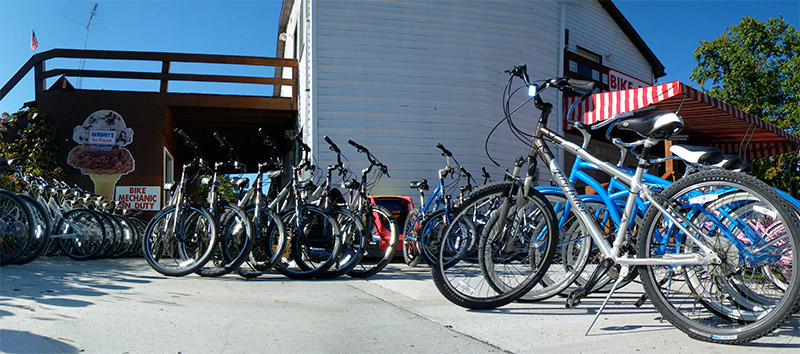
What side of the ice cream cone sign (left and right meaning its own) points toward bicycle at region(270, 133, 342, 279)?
front

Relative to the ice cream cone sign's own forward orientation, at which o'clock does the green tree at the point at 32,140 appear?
The green tree is roughly at 3 o'clock from the ice cream cone sign.

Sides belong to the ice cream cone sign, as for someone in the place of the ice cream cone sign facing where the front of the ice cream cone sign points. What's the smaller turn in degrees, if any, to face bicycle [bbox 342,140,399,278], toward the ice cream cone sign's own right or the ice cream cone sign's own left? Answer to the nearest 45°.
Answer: approximately 45° to the ice cream cone sign's own left

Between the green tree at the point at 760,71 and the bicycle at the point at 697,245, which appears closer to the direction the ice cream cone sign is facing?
the bicycle

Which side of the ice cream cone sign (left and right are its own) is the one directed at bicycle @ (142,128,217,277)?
front

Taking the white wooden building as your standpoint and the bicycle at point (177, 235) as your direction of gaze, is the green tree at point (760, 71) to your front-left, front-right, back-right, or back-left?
back-left

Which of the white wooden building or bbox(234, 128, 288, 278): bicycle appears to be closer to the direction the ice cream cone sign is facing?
the bicycle

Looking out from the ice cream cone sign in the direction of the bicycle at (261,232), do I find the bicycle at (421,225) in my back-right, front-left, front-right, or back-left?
front-left

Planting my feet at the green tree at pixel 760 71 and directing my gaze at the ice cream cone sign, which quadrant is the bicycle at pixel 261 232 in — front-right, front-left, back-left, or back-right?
front-left

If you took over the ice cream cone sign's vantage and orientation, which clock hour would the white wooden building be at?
The white wooden building is roughly at 10 o'clock from the ice cream cone sign.

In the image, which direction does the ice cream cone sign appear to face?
toward the camera

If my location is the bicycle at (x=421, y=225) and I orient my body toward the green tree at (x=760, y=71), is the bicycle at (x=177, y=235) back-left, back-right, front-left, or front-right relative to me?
back-left

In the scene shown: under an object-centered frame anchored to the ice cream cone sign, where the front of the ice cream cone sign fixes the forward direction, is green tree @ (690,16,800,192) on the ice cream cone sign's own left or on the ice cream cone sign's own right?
on the ice cream cone sign's own left

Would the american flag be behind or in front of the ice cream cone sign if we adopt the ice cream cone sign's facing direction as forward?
behind
